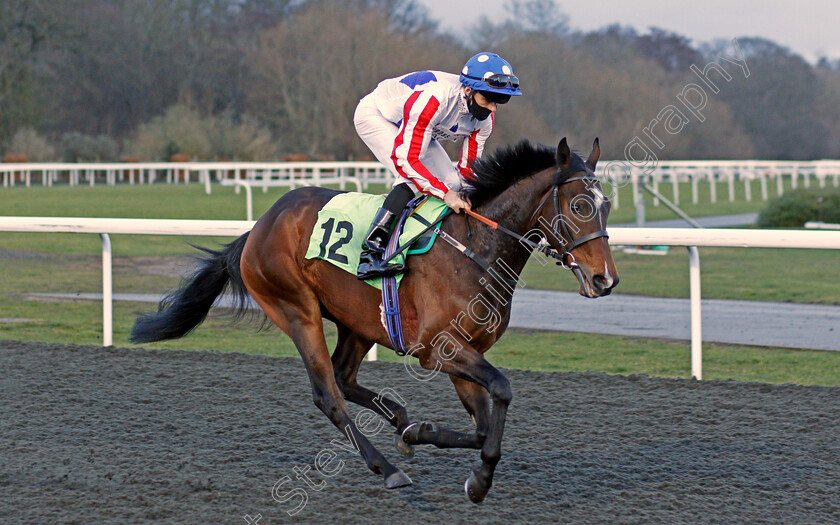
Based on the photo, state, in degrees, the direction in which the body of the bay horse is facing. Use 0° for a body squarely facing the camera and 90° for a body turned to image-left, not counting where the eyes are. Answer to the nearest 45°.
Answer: approximately 315°

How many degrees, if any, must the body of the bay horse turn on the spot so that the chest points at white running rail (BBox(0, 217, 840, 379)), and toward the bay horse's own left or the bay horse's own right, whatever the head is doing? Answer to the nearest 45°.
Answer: approximately 90° to the bay horse's own left

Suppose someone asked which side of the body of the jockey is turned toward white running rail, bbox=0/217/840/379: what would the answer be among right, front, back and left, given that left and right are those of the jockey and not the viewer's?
left

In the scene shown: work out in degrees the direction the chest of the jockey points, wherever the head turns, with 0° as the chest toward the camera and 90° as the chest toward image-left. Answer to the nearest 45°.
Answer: approximately 315°
